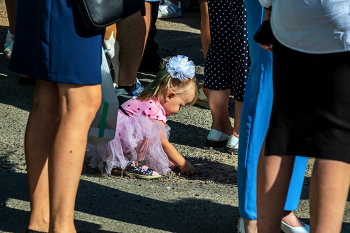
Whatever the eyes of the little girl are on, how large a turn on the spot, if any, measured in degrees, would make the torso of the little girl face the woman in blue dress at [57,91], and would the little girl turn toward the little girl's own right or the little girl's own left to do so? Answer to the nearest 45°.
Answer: approximately 90° to the little girl's own right

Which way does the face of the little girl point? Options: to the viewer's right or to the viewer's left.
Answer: to the viewer's right

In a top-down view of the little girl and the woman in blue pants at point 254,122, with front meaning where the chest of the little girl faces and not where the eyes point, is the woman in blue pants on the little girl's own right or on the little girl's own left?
on the little girl's own right

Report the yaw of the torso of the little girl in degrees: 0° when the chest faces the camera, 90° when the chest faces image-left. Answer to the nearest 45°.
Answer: approximately 270°
